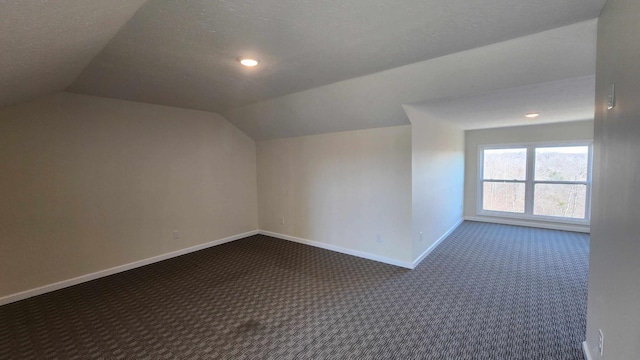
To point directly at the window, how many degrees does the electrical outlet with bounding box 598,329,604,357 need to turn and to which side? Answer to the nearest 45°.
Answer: approximately 90° to its right

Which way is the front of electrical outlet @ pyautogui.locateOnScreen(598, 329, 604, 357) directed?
to the viewer's left
